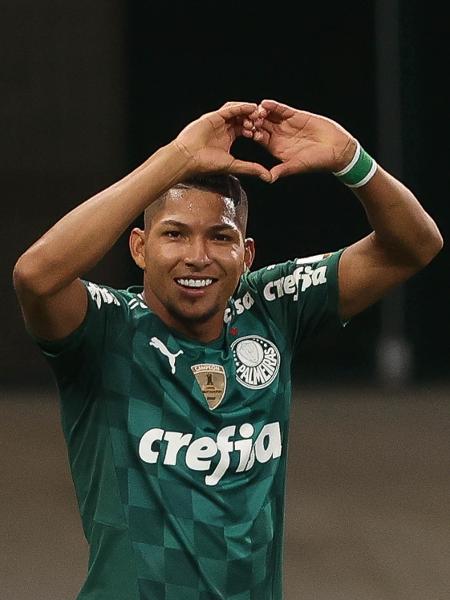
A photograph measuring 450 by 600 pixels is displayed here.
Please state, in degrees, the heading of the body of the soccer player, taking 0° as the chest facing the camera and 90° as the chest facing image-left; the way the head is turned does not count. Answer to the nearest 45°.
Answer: approximately 315°
